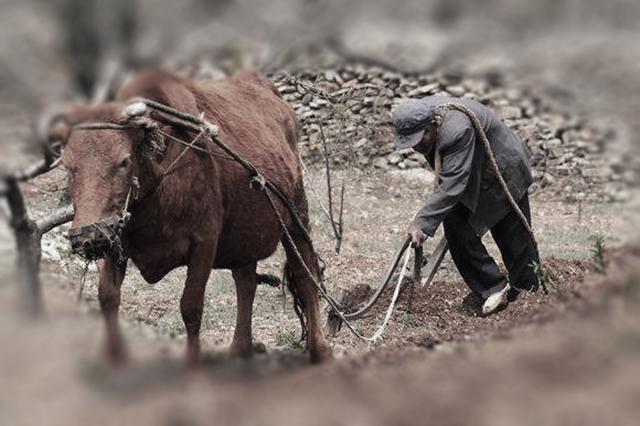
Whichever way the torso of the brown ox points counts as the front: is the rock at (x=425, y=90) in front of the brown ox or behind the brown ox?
behind

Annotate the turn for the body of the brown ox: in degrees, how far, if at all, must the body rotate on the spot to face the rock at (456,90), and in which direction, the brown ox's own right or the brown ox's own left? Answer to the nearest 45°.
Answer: approximately 180°

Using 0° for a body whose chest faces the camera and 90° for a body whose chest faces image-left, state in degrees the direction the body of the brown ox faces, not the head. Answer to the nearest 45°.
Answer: approximately 45°

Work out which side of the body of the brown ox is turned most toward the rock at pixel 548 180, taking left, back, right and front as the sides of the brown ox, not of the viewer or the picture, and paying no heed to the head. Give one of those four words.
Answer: back

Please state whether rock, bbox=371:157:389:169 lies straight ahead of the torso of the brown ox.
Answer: no

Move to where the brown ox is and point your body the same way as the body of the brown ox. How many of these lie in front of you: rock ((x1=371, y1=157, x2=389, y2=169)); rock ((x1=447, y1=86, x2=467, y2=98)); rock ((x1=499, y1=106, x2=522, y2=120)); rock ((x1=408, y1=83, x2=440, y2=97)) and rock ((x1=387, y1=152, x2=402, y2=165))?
0

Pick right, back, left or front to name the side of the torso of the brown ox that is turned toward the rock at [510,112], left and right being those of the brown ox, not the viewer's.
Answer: back

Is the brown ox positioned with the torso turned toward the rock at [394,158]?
no

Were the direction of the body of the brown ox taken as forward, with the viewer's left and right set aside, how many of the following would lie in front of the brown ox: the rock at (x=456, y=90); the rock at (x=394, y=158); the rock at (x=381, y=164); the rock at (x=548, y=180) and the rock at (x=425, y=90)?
0
